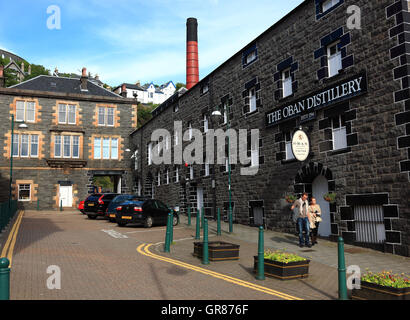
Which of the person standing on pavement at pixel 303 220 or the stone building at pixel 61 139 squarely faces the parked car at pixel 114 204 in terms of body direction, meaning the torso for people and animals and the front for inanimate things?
the stone building

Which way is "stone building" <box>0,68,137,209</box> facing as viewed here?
toward the camera

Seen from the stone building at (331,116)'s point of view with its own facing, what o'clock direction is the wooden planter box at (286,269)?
The wooden planter box is roughly at 11 o'clock from the stone building.

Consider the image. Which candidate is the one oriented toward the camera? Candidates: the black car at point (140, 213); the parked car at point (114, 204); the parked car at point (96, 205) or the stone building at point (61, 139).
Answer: the stone building

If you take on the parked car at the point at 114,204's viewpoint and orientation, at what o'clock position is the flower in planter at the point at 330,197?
The flower in planter is roughly at 3 o'clock from the parked car.

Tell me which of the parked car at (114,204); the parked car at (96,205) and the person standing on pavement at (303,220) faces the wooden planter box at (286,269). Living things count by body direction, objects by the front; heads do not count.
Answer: the person standing on pavement

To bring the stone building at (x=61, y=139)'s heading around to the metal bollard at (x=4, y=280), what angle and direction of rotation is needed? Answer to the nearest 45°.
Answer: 0° — it already faces it

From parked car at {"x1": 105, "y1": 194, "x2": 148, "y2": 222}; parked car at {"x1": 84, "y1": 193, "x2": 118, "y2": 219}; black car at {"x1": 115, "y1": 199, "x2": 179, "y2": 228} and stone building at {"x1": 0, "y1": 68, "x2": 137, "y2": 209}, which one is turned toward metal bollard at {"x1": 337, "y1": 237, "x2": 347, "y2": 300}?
the stone building

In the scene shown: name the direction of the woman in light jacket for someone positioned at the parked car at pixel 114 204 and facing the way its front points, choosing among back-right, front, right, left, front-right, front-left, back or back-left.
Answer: right

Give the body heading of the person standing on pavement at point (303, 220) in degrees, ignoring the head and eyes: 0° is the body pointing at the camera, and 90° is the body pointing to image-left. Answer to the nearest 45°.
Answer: approximately 0°

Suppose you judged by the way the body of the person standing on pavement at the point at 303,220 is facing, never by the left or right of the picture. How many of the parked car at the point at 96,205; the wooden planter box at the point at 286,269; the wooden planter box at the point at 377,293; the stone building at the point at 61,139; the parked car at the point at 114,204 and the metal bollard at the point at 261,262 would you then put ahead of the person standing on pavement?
3

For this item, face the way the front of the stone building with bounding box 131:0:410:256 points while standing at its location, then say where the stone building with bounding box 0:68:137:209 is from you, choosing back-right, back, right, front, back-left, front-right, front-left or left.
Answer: right

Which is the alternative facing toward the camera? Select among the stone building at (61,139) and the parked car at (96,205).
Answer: the stone building

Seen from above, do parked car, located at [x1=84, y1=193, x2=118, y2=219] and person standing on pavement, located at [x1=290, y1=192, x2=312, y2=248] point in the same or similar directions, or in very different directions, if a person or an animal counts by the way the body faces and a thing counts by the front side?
very different directions
